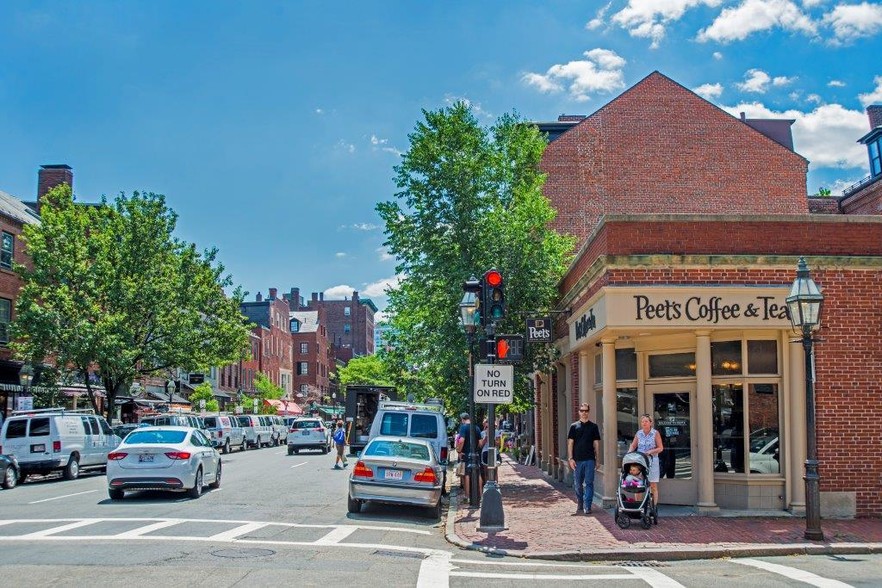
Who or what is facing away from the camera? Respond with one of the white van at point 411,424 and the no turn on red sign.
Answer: the white van

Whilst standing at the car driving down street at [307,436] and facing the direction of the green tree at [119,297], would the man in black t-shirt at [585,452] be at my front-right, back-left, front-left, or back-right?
front-left

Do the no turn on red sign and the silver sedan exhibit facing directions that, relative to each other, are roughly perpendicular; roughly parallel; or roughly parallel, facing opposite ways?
roughly parallel, facing opposite ways

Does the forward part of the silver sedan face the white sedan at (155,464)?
no

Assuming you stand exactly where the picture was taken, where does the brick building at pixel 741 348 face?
facing the viewer

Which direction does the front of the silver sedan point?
away from the camera

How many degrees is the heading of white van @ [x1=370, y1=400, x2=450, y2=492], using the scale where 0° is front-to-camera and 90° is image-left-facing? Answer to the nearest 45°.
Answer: approximately 180°

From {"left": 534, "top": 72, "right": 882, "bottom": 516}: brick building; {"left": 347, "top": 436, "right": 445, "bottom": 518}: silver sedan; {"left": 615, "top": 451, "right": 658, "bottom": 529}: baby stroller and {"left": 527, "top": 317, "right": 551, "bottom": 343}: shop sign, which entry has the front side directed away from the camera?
the silver sedan

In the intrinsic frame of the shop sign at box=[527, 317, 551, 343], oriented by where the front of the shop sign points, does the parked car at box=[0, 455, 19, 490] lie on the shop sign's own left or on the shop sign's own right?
on the shop sign's own right

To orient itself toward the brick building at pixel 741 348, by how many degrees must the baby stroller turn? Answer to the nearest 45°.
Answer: approximately 135° to its left

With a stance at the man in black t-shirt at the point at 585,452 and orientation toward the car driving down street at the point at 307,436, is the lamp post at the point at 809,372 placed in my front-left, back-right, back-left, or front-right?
back-right

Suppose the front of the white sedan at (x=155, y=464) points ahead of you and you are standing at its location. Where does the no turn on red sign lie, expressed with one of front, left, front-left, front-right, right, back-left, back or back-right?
right

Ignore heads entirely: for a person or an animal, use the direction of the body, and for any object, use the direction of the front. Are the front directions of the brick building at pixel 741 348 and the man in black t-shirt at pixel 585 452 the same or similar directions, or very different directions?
same or similar directions

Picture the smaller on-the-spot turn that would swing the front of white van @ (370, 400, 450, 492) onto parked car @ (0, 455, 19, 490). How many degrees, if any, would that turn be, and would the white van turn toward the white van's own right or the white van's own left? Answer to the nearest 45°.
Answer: approximately 90° to the white van's own left

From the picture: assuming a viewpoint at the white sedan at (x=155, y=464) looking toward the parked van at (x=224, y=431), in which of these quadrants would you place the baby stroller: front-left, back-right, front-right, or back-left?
back-right

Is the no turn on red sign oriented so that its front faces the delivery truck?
no
